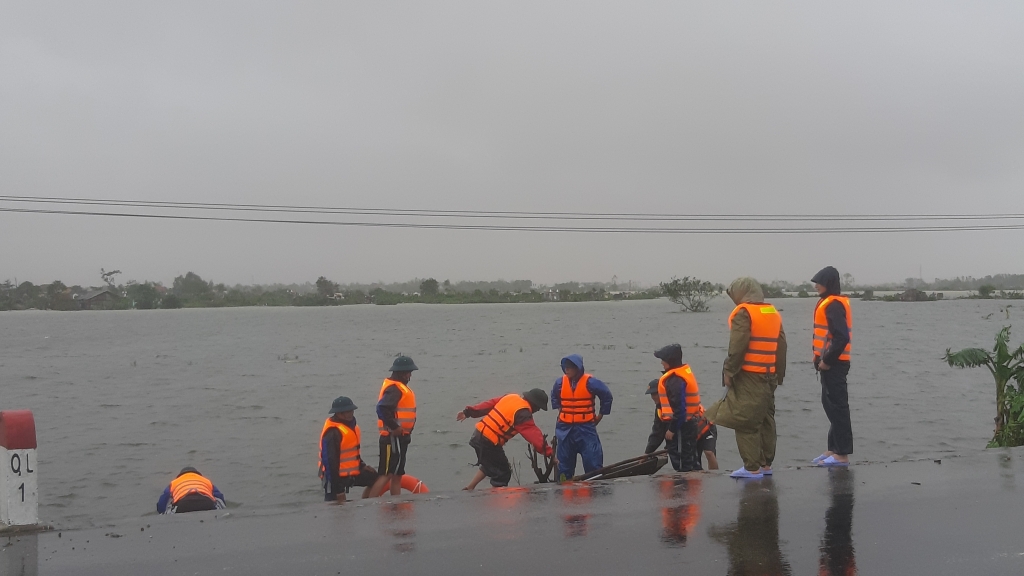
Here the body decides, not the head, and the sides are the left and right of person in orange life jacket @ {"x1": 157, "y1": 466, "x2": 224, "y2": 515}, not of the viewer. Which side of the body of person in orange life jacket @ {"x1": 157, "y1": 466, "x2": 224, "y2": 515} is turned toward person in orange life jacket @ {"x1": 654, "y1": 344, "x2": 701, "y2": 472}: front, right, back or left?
right

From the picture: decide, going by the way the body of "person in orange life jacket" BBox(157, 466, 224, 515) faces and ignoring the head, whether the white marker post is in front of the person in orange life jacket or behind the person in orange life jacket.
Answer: behind

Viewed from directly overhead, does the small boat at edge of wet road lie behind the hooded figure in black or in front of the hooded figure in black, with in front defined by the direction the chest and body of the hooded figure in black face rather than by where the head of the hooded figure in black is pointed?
in front

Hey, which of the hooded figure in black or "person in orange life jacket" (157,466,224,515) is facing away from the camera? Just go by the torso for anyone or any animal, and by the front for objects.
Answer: the person in orange life jacket

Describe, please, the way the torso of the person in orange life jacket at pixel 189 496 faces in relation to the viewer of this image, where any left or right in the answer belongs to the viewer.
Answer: facing away from the viewer

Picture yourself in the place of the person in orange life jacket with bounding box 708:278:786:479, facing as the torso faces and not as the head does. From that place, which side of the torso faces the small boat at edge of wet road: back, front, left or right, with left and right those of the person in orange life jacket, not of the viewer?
front

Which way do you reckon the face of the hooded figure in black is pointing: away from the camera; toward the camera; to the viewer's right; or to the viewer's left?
to the viewer's left

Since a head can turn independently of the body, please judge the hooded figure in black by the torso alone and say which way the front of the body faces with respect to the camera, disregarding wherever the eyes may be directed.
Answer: to the viewer's left

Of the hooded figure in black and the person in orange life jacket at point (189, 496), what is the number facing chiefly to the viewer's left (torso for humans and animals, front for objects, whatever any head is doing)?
1

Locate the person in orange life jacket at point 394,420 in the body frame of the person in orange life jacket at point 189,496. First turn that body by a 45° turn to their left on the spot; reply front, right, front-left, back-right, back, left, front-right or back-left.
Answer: back-right

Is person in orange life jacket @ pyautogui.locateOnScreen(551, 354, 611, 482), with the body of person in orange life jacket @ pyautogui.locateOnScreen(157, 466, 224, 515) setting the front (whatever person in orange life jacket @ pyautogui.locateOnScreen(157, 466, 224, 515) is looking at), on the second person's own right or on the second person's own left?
on the second person's own right
